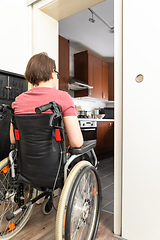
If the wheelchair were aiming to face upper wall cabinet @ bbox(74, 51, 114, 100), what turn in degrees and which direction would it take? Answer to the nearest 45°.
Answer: approximately 45° to its left

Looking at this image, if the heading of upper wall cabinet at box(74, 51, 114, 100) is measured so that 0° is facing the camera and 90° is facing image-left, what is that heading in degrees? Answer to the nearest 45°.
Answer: approximately 315°

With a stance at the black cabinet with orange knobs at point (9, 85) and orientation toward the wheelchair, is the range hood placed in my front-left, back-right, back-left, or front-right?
back-left

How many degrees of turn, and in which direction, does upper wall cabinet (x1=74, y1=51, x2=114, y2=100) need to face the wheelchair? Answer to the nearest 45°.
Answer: approximately 45° to its right

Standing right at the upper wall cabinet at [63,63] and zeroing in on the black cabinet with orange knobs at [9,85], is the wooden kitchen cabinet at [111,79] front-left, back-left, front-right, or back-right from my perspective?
back-left

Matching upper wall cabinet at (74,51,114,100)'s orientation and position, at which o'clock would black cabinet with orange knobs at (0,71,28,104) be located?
black cabinet with orange knobs at (0,71,28,104) is roughly at 2 o'clock from upper wall cabinet at (74,51,114,100).

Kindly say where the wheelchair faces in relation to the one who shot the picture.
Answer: facing away from the viewer and to the right of the viewer
